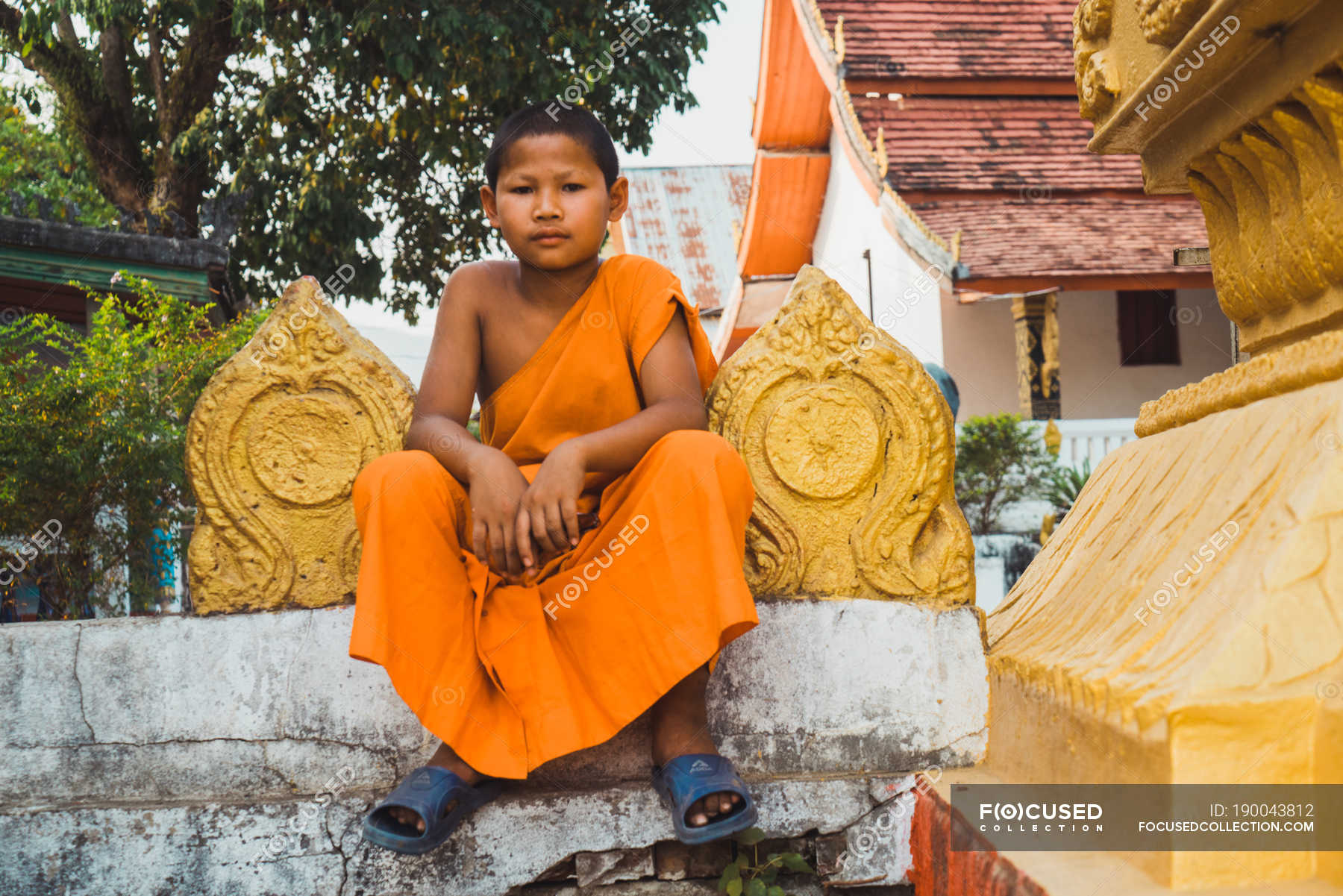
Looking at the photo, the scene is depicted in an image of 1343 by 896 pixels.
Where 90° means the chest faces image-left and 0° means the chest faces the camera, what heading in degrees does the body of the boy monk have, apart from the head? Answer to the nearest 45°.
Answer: approximately 0°

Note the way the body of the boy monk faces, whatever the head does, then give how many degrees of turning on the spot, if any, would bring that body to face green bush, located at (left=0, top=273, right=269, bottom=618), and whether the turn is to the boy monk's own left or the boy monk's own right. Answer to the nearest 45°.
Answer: approximately 135° to the boy monk's own right

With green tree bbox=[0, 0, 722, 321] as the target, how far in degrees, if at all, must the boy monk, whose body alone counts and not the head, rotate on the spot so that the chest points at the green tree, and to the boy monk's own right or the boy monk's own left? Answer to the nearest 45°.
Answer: approximately 180°

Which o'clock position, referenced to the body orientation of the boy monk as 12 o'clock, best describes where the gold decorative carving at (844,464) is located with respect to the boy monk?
The gold decorative carving is roughly at 8 o'clock from the boy monk.

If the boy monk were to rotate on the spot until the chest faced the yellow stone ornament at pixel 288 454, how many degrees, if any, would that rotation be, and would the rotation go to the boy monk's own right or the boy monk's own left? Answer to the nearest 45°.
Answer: approximately 135° to the boy monk's own right

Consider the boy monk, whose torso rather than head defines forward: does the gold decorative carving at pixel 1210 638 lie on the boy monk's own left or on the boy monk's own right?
on the boy monk's own left
